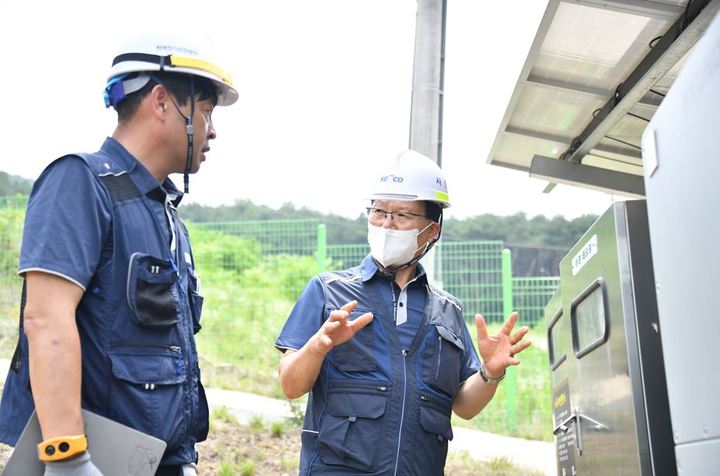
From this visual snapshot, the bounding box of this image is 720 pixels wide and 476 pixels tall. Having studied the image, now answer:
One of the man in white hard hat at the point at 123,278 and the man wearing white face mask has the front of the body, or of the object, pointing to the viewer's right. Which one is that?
the man in white hard hat

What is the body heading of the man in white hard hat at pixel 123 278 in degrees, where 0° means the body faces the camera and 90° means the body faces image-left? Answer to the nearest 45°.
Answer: approximately 270°

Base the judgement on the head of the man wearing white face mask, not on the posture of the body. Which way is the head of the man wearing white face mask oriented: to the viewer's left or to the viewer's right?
to the viewer's left

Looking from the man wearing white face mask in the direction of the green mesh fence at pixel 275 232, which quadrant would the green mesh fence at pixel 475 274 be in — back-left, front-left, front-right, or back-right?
front-right

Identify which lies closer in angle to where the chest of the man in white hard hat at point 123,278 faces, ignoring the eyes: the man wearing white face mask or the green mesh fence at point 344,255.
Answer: the man wearing white face mask

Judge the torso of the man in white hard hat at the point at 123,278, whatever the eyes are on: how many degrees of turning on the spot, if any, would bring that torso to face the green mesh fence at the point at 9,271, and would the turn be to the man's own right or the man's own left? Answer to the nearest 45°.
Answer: approximately 90° to the man's own left

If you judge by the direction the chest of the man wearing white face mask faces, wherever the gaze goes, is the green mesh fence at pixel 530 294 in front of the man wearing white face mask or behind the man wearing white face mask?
behind

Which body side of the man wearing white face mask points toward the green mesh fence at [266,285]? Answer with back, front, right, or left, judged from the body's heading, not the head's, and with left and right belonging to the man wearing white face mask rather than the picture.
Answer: back

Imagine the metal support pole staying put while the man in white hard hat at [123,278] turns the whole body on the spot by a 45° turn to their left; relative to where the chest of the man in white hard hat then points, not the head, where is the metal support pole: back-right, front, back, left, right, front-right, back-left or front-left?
front

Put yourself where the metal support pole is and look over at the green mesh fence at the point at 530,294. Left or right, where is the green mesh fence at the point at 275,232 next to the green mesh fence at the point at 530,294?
left

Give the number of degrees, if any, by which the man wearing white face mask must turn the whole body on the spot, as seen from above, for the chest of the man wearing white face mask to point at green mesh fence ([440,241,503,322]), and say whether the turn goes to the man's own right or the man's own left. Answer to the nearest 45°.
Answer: approximately 180°

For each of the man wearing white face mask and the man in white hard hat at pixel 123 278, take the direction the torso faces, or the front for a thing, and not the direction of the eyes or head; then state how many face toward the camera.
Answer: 1

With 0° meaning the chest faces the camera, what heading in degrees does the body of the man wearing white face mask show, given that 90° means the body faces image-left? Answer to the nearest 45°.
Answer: approximately 0°

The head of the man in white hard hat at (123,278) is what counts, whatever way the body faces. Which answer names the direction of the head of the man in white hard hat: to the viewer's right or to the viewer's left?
to the viewer's right

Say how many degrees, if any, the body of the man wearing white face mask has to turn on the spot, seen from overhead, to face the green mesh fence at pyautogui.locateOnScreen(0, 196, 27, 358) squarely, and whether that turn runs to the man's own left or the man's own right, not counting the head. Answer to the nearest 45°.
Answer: approximately 135° to the man's own right

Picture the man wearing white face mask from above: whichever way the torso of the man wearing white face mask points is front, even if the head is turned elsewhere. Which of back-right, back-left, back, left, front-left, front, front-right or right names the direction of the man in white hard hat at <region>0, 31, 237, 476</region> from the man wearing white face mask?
front-right
